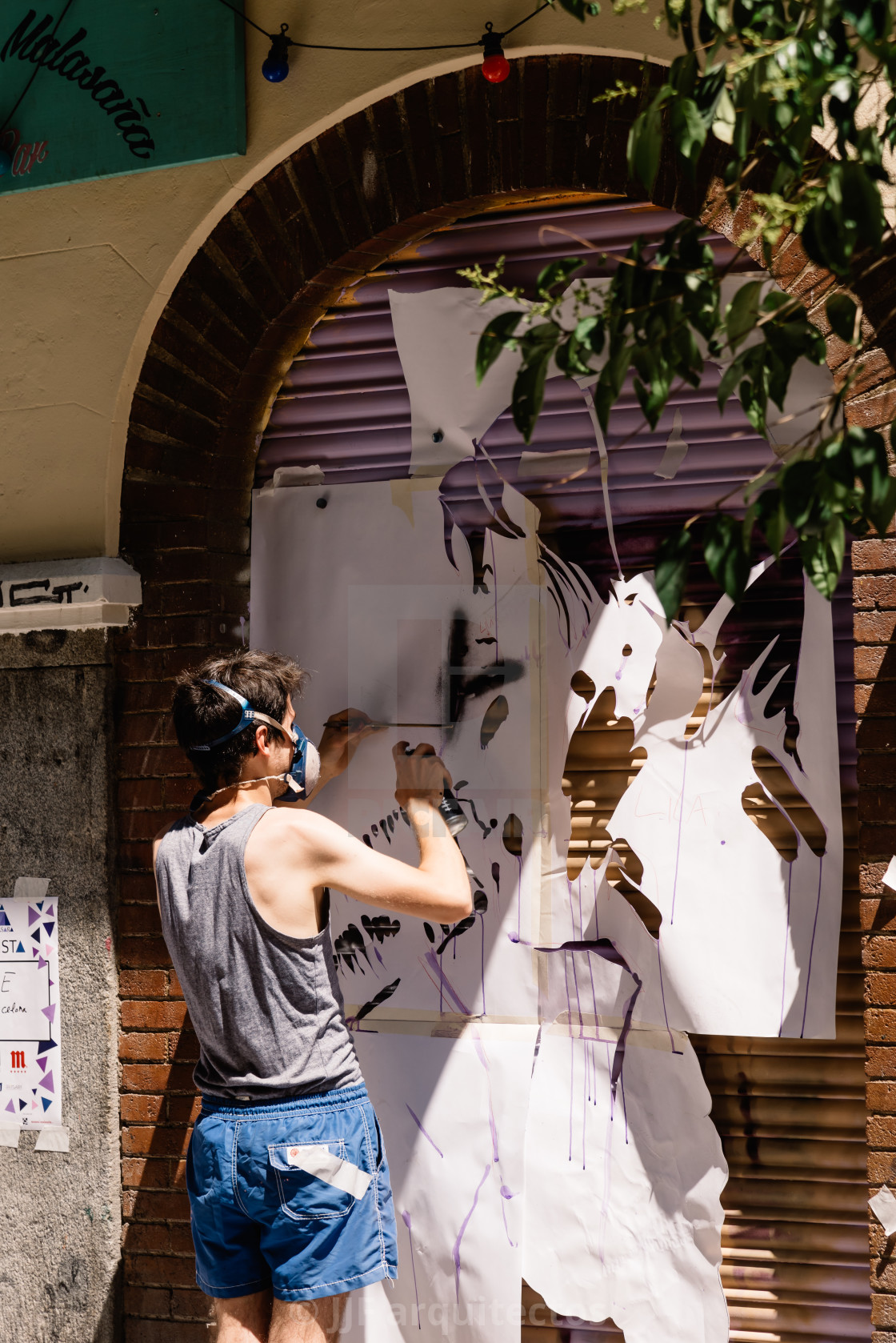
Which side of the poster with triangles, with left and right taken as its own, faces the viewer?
front

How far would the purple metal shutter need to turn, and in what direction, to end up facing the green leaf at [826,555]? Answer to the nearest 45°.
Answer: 0° — it already faces it

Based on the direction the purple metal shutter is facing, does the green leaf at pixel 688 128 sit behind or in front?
in front

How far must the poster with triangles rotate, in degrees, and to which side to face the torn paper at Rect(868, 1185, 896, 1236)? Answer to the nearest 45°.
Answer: approximately 45° to its left

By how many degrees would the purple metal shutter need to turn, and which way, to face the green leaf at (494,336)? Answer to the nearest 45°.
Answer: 0° — it already faces it

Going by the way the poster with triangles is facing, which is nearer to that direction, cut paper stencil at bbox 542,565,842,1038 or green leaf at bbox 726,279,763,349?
the green leaf

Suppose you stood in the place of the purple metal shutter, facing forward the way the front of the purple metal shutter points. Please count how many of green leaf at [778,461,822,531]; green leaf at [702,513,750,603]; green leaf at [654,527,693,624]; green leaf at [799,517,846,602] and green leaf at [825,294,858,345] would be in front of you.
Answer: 5

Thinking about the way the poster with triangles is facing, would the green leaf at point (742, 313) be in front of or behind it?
in front

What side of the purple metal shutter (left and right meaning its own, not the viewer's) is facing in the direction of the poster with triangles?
right

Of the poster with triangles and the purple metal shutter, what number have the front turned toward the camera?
2

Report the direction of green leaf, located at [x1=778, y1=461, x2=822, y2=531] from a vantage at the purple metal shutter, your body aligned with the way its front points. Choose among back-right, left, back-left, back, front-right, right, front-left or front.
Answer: front

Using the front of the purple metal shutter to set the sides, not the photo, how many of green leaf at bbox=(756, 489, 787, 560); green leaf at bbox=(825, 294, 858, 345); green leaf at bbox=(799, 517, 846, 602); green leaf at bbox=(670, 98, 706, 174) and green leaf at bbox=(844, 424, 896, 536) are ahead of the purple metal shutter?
5

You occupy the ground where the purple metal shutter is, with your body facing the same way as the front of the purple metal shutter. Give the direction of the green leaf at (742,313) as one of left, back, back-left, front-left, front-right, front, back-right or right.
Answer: front

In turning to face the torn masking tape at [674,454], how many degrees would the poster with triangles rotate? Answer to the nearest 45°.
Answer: approximately 45° to its left
